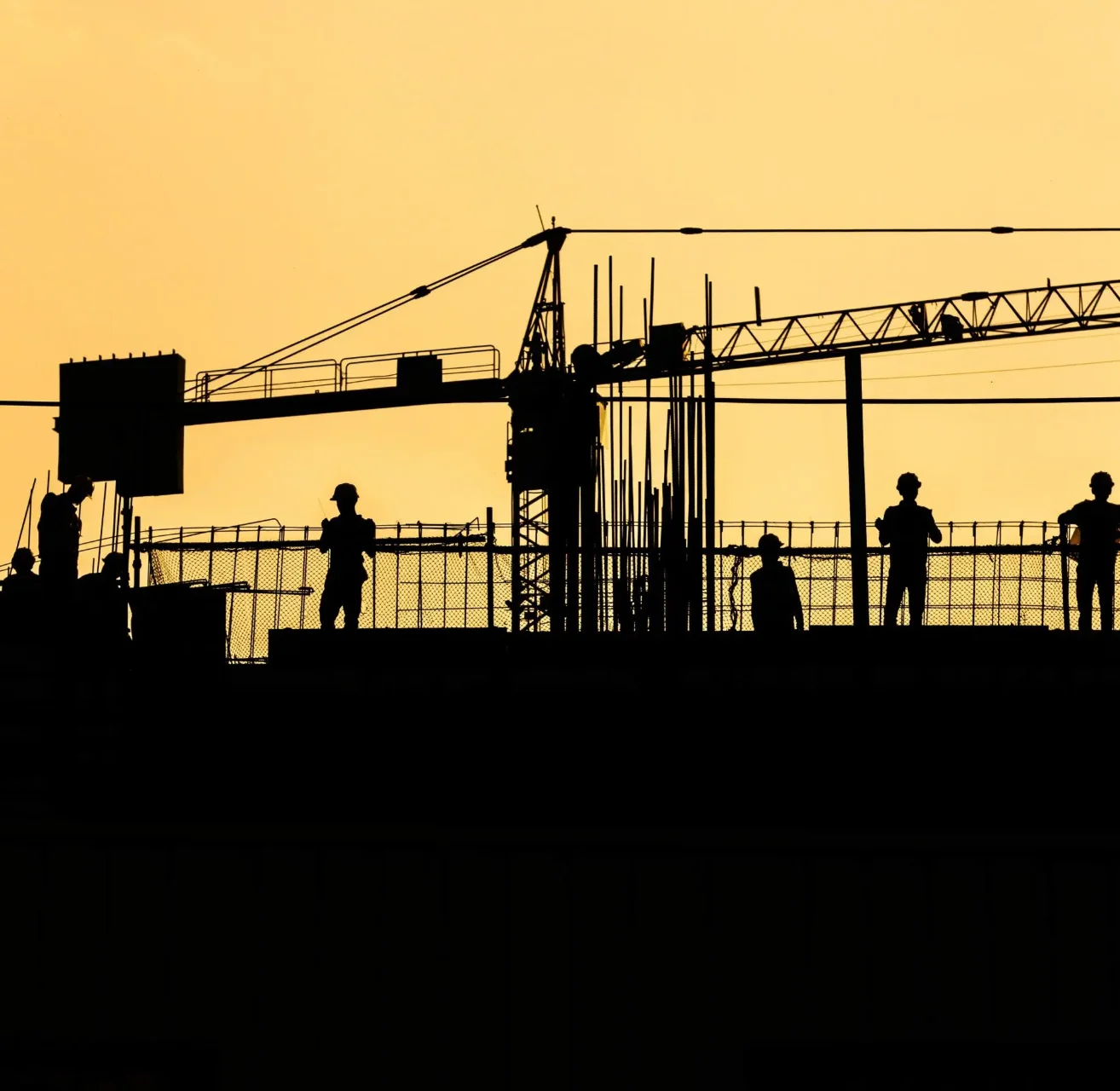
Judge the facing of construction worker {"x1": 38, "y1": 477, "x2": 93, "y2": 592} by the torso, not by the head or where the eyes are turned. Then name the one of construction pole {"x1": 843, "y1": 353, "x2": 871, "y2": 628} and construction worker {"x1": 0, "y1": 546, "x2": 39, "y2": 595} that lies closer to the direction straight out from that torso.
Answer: the construction pole

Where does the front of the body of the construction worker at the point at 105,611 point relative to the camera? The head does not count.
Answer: to the viewer's right

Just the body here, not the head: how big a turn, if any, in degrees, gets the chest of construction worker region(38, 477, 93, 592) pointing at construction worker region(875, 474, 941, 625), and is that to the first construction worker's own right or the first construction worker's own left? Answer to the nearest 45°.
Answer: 0° — they already face them

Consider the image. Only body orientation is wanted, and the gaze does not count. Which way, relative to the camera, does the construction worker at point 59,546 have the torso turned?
to the viewer's right

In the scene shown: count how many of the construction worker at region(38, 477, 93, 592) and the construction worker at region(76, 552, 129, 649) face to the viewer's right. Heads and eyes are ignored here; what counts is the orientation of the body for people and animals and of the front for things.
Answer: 2

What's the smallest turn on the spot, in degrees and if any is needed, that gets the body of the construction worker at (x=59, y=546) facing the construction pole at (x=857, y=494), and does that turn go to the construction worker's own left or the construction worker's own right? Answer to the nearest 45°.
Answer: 0° — they already face it
